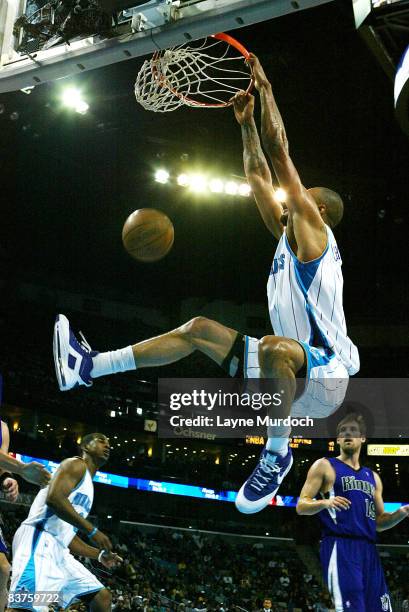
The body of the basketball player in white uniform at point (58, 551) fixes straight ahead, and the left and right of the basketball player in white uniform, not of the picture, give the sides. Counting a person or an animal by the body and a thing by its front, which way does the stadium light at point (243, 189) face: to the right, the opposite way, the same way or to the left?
to the right

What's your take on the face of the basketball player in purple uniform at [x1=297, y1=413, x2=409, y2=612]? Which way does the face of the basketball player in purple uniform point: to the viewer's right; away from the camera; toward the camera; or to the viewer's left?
toward the camera

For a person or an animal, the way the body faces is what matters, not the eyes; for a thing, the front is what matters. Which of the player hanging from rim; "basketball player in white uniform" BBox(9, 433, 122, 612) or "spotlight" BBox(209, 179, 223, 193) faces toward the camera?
the spotlight

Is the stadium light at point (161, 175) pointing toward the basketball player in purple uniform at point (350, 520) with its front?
yes

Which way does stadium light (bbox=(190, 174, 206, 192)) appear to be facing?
toward the camera

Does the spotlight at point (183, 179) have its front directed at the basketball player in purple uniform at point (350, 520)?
yes

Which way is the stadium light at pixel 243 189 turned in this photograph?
toward the camera

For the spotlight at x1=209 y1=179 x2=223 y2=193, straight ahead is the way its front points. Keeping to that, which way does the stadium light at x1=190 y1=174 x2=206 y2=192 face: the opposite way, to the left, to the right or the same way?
the same way

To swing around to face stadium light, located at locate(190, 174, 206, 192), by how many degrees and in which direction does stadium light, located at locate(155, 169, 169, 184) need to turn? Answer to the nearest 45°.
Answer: approximately 90° to its left

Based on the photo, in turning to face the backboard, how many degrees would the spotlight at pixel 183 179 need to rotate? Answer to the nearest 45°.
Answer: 0° — it already faces it

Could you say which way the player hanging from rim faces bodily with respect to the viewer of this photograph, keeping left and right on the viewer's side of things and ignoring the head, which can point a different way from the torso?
facing to the left of the viewer

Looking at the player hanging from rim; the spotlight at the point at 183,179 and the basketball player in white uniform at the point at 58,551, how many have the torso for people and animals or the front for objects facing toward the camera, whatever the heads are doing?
1
